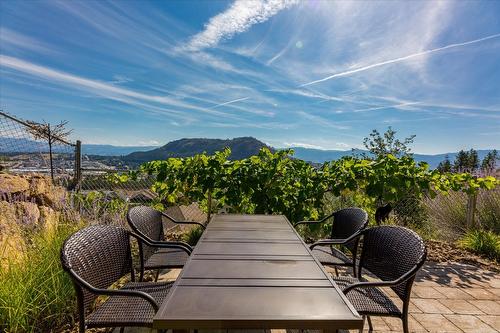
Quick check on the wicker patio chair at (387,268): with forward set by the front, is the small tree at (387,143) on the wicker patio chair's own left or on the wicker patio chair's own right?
on the wicker patio chair's own right

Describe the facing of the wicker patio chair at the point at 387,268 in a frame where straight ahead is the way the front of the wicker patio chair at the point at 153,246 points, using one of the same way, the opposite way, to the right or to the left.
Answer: the opposite way

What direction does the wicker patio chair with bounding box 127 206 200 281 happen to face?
to the viewer's right

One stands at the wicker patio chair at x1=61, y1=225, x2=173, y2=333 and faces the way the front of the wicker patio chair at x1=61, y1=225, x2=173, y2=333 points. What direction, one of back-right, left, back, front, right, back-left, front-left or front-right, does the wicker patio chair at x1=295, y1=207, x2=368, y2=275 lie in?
front-left

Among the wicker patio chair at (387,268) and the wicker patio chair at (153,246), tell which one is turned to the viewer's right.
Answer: the wicker patio chair at (153,246)

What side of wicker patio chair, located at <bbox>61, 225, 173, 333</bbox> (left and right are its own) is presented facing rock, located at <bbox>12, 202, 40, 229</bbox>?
back

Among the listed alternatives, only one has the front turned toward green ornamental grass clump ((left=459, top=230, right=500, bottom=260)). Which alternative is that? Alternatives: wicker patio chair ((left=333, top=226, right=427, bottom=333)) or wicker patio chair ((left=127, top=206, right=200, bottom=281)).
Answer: wicker patio chair ((left=127, top=206, right=200, bottom=281))

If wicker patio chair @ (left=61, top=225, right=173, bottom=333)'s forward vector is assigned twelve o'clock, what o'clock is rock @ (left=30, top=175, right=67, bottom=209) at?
The rock is roughly at 7 o'clock from the wicker patio chair.

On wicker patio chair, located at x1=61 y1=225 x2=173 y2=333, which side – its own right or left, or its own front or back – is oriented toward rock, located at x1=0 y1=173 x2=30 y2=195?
back

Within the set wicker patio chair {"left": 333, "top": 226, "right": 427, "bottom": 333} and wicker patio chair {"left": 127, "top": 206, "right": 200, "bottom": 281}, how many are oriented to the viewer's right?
1

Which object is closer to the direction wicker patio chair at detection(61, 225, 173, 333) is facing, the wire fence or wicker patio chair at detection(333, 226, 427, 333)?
the wicker patio chair

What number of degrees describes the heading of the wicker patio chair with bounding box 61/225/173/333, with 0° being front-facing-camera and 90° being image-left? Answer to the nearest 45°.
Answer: approximately 315°

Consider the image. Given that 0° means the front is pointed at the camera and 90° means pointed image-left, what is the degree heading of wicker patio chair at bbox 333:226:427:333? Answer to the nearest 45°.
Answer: approximately 45°

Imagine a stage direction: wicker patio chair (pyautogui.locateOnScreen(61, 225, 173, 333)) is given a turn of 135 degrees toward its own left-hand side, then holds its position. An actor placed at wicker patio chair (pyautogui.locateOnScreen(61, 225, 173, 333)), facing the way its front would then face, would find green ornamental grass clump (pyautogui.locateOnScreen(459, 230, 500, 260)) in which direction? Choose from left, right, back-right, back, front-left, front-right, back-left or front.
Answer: right
